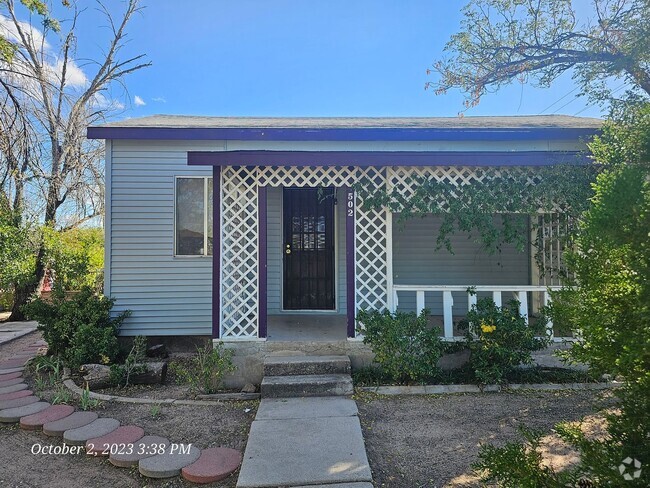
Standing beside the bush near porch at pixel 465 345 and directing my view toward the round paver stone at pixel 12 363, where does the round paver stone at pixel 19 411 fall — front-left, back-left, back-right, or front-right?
front-left

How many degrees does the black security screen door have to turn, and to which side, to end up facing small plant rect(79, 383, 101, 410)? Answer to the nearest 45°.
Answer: approximately 45° to its right

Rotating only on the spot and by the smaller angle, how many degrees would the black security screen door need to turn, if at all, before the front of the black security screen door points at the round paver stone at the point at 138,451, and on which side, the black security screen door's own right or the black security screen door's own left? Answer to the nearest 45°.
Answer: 0° — it already faces it

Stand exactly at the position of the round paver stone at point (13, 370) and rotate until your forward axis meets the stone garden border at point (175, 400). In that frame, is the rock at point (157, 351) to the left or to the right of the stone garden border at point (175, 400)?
left

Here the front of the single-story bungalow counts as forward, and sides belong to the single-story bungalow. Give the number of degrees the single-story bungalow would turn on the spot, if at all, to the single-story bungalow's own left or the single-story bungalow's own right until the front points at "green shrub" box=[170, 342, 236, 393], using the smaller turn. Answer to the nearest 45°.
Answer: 0° — it already faces it

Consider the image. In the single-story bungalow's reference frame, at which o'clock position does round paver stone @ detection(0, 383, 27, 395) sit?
The round paver stone is roughly at 2 o'clock from the single-story bungalow.

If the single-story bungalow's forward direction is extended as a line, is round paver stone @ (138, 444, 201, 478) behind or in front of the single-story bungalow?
in front

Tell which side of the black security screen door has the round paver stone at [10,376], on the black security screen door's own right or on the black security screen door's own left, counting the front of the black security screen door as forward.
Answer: on the black security screen door's own right

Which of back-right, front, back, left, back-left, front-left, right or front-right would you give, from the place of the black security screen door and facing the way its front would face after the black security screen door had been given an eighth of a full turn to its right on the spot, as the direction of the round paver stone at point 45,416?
front

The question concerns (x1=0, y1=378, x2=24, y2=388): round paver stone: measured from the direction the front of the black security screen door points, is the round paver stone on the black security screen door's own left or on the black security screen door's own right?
on the black security screen door's own right

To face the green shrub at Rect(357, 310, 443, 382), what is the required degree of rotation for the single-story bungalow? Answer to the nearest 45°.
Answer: approximately 45° to its left

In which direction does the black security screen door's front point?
toward the camera

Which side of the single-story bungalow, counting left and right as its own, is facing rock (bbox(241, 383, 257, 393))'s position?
front

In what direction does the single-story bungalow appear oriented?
toward the camera

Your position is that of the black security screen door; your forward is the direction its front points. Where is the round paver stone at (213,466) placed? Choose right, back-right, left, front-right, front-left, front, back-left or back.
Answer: front

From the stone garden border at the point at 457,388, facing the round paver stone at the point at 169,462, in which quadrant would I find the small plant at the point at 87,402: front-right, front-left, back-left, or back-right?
front-right
